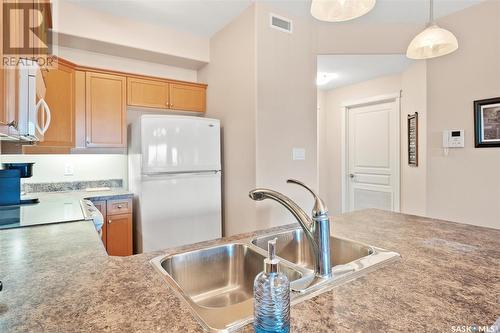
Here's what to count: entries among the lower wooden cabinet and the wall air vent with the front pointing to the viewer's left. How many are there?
0

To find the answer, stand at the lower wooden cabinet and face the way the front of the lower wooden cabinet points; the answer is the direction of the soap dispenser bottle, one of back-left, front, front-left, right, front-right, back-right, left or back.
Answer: front

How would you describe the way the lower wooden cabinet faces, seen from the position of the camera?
facing the viewer

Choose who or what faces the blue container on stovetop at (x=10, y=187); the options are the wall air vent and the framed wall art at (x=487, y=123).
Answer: the framed wall art

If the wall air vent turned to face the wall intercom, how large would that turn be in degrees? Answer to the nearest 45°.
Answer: approximately 45° to its left

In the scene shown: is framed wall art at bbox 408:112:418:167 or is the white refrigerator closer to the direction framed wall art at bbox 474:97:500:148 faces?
the white refrigerator

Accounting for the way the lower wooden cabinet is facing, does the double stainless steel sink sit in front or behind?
in front

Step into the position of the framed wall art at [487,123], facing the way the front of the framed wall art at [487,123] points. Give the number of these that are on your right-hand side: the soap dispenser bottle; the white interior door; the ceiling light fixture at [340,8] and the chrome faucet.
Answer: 1

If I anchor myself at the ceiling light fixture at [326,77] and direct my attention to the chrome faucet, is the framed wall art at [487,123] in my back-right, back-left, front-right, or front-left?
front-left

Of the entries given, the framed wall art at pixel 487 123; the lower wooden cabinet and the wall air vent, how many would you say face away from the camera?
0

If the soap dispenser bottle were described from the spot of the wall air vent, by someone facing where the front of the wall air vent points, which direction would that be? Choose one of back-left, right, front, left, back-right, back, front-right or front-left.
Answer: front-right

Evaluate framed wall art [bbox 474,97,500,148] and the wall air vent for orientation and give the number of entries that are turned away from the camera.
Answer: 0

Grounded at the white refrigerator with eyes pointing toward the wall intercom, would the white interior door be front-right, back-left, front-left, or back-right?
front-left

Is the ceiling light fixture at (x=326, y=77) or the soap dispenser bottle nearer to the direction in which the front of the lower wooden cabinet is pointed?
the soap dispenser bottle
